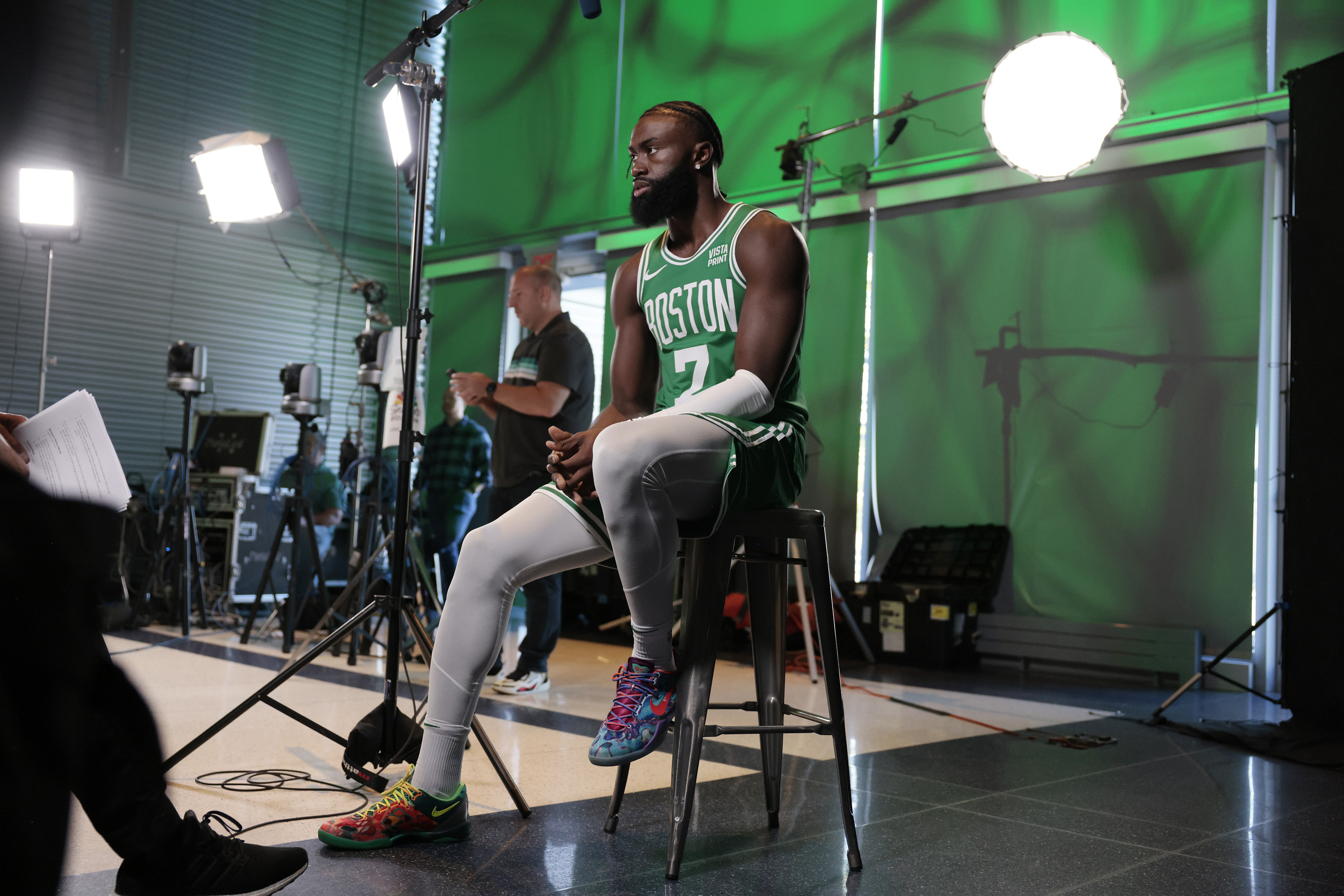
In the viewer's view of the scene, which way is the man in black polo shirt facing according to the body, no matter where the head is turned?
to the viewer's left

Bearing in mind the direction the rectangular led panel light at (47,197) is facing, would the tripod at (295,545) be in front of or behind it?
in front

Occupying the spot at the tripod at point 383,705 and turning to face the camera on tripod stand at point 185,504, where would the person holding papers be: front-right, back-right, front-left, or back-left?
back-left

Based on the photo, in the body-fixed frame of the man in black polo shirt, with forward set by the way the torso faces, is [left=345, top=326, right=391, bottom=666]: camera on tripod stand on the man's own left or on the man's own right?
on the man's own right

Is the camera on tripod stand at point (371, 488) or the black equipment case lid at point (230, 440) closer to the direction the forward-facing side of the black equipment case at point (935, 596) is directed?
the camera on tripod stand

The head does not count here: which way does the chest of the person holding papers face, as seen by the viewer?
to the viewer's right

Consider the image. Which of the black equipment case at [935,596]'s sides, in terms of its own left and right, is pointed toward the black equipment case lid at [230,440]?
right

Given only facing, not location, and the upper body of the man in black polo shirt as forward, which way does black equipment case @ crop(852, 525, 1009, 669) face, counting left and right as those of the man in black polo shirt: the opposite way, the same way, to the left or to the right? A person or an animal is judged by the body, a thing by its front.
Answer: to the left

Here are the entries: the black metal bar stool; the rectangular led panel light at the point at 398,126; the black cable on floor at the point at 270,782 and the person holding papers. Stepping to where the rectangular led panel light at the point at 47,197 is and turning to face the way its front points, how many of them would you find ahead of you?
4

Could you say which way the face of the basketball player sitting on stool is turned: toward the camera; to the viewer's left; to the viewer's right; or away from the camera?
to the viewer's left

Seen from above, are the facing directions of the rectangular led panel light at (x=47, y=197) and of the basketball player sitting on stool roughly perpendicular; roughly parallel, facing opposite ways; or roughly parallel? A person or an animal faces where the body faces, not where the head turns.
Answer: roughly perpendicular

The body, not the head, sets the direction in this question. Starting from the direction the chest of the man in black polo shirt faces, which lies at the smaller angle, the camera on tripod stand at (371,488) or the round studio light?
the camera on tripod stand

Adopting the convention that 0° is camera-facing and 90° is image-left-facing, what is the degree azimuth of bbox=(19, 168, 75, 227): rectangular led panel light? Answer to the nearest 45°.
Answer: approximately 0°
